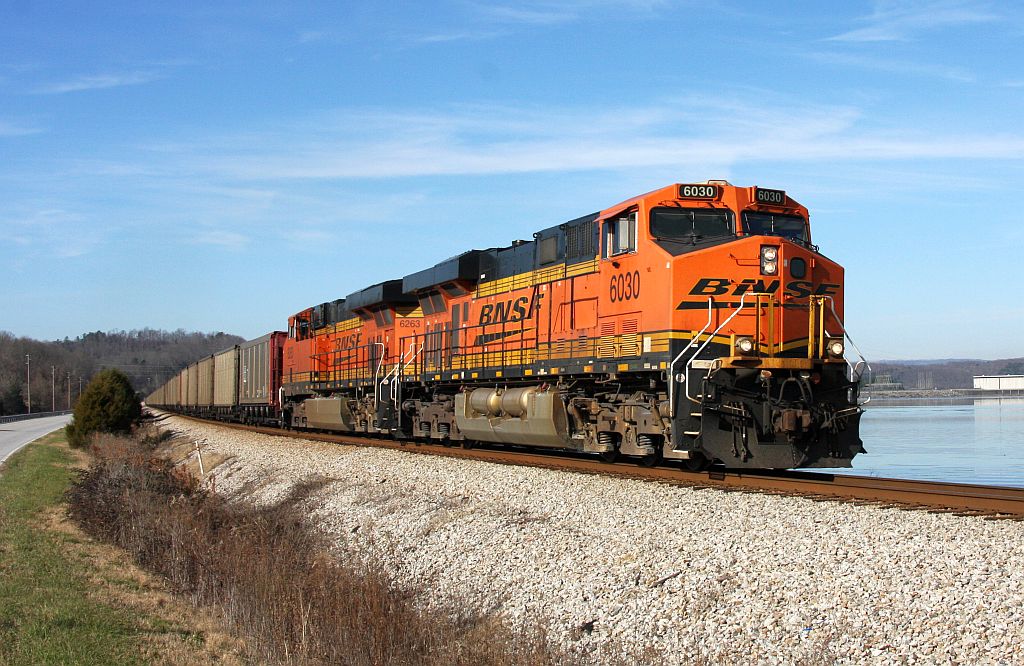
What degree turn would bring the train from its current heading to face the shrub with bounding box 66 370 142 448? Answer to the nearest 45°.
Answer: approximately 180°

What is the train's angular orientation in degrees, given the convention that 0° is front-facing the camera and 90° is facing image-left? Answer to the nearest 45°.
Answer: approximately 315°
